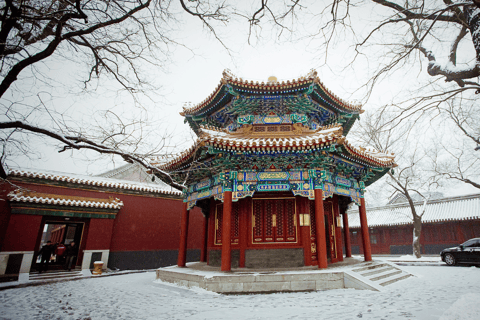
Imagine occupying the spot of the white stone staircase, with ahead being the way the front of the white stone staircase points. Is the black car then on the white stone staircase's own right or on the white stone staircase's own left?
on the white stone staircase's own left

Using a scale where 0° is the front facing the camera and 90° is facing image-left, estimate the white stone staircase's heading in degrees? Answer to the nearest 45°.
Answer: approximately 315°

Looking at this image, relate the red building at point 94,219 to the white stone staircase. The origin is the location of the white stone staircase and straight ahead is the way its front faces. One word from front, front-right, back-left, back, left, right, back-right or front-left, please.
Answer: back-right

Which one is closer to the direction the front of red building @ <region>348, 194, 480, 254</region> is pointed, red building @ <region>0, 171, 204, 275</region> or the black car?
the red building

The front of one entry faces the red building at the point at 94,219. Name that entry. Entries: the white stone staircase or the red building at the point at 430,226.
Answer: the red building at the point at 430,226

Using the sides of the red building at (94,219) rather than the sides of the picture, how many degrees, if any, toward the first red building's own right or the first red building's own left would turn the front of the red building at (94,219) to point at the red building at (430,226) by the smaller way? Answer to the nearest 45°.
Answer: approximately 45° to the first red building's own left

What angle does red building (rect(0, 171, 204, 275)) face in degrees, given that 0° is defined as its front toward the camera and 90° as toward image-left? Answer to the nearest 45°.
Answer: approximately 315°
